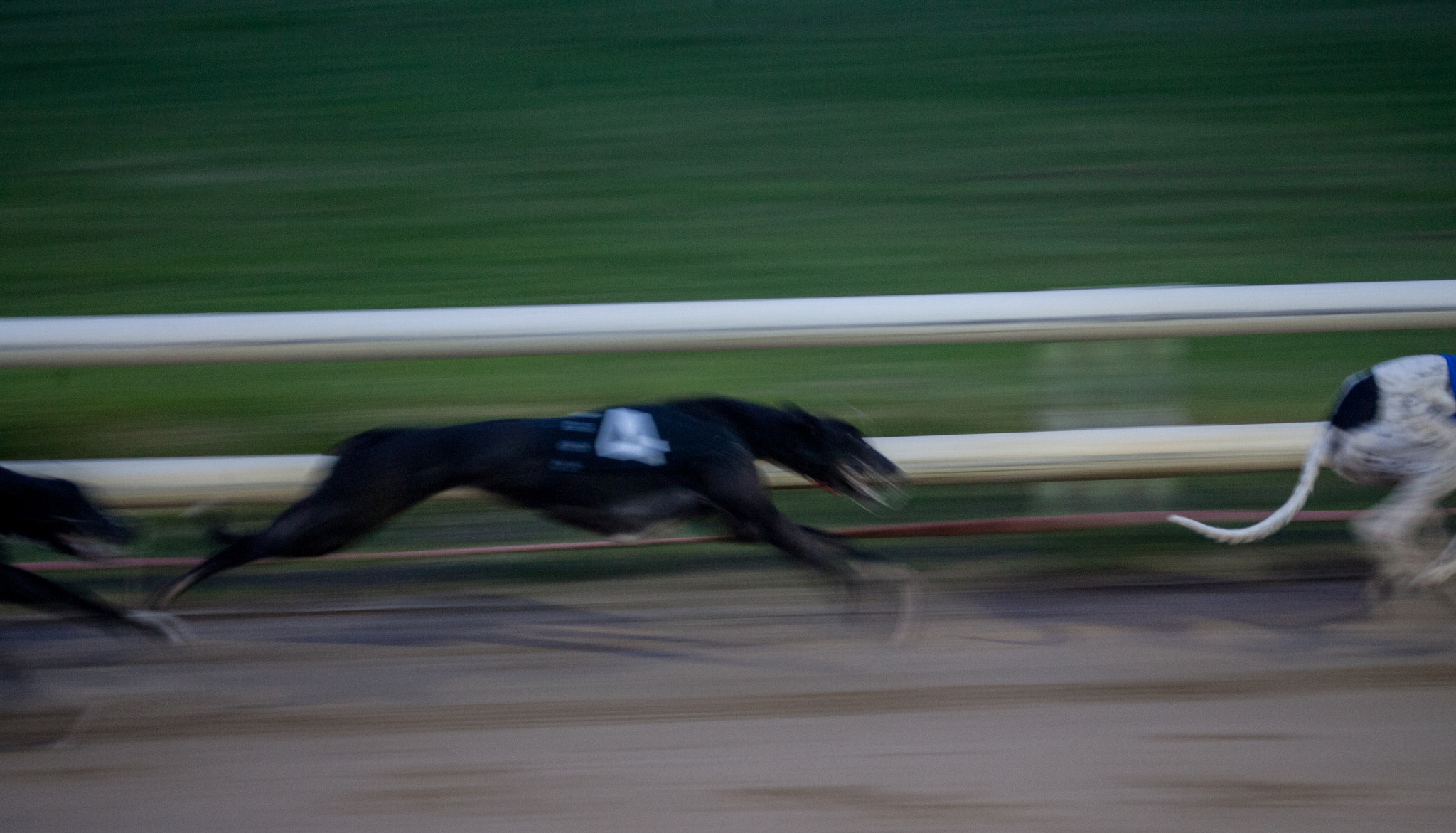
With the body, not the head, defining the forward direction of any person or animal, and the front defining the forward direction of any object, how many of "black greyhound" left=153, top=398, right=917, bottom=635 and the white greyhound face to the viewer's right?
2

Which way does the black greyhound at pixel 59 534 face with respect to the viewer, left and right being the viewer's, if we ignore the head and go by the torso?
facing to the right of the viewer

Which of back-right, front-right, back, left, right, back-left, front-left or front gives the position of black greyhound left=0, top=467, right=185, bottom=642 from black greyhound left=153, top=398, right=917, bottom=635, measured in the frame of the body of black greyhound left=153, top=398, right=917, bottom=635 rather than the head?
back

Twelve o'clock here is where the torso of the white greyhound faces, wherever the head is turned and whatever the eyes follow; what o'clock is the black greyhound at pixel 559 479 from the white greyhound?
The black greyhound is roughly at 5 o'clock from the white greyhound.

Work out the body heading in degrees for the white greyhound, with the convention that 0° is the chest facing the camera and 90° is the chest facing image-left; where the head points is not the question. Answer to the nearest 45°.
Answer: approximately 270°

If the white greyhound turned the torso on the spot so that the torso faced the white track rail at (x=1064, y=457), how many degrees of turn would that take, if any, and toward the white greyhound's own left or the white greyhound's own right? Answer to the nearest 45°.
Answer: approximately 180°

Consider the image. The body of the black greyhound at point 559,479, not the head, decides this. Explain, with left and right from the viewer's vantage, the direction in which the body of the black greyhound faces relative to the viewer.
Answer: facing to the right of the viewer
